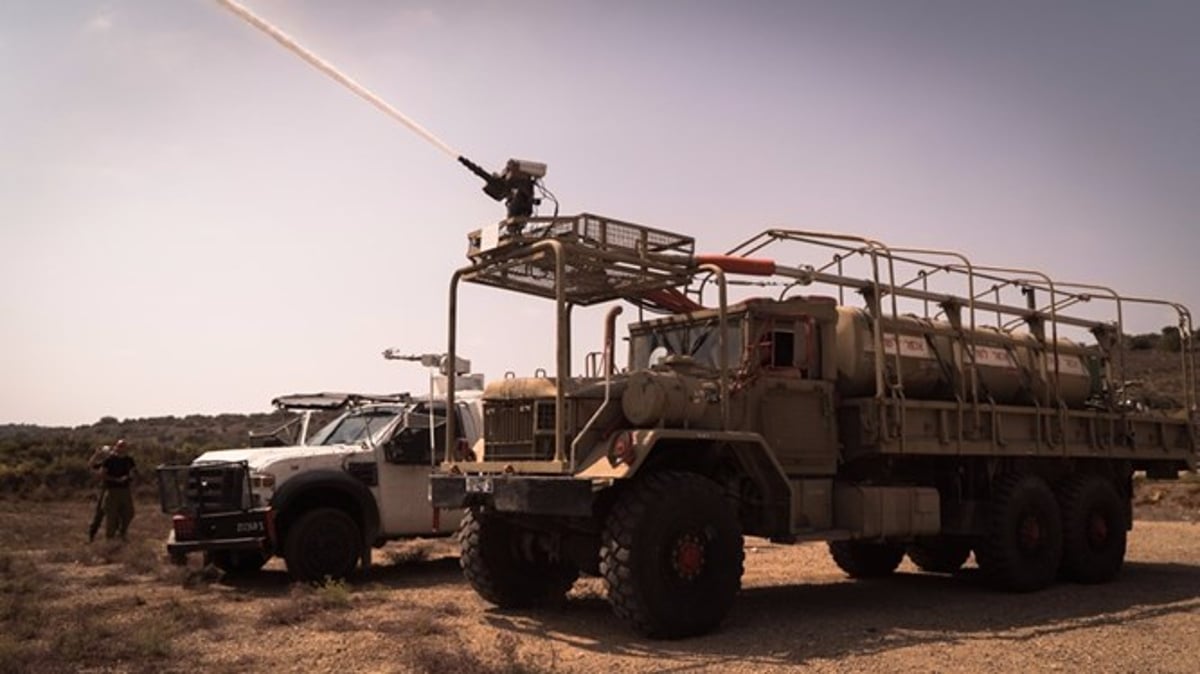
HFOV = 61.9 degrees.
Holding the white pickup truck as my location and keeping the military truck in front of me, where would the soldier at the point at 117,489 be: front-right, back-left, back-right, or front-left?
back-left

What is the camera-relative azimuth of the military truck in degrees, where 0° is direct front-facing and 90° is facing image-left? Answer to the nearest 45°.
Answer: approximately 45°

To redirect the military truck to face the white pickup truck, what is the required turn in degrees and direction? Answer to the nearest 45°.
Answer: approximately 45° to its right

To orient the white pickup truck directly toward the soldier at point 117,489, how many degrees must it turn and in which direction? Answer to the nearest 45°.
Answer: approximately 90° to its right

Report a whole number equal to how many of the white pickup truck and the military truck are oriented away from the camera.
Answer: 0
